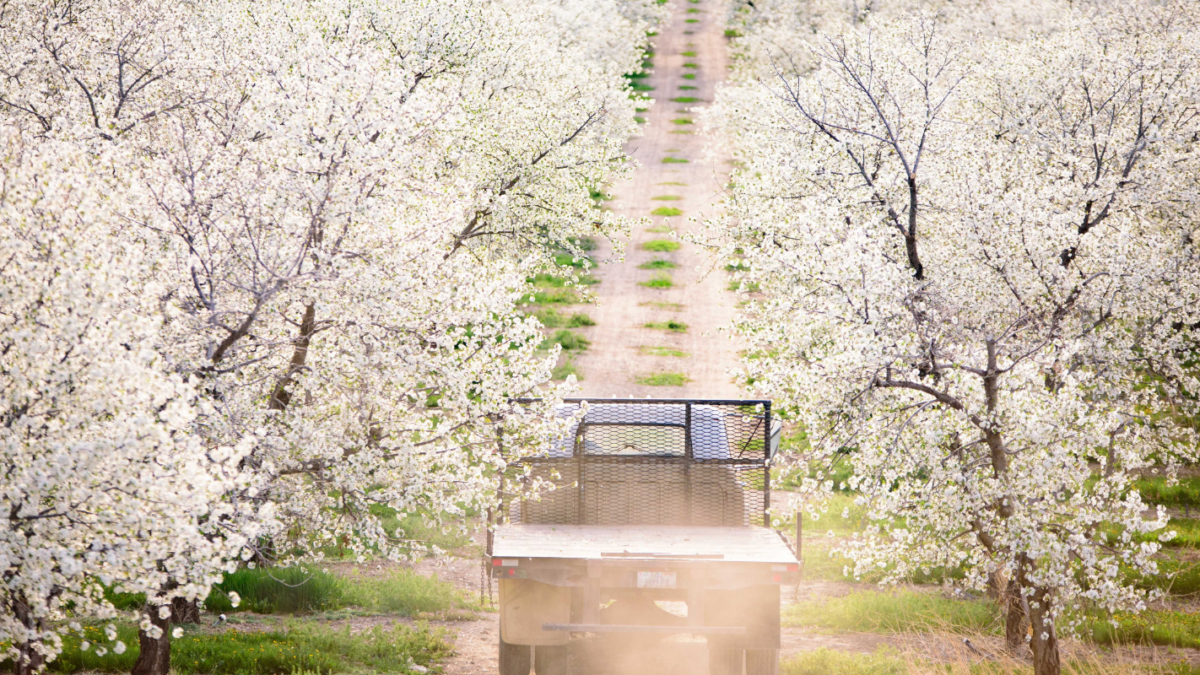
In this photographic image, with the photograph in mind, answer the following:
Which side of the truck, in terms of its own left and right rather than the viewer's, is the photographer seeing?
back

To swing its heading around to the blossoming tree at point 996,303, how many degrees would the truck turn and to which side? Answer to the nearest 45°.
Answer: approximately 45° to its right
